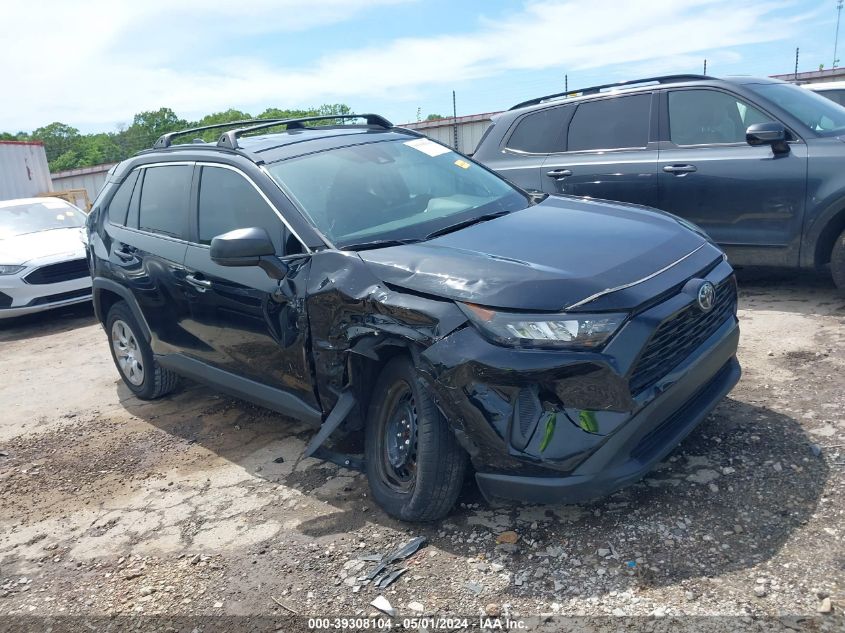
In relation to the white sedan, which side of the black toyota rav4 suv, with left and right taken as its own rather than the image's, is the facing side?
back

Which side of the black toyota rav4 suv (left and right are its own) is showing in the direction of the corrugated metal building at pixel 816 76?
left

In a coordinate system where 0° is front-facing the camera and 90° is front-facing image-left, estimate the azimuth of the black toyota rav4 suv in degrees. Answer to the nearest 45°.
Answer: approximately 315°

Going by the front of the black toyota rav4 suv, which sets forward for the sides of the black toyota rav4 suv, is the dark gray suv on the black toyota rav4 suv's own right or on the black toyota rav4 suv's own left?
on the black toyota rav4 suv's own left

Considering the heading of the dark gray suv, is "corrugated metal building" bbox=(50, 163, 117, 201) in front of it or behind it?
behind

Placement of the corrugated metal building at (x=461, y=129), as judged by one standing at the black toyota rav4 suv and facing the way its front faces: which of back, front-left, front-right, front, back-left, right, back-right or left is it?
back-left

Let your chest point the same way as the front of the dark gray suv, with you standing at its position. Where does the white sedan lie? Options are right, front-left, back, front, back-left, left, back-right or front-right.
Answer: back-right

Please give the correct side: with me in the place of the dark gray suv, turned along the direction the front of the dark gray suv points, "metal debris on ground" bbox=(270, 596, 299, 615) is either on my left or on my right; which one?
on my right
